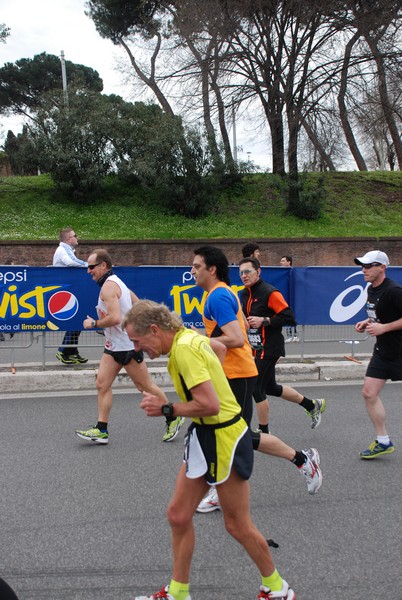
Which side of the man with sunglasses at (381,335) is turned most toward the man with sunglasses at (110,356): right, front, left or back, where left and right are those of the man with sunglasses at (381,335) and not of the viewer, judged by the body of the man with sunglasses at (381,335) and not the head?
front

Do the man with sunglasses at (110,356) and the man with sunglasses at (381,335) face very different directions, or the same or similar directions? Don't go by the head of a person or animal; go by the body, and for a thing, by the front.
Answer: same or similar directions

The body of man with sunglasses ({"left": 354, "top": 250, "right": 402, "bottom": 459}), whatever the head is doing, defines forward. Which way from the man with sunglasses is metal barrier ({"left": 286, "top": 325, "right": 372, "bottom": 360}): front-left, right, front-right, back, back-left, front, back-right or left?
right

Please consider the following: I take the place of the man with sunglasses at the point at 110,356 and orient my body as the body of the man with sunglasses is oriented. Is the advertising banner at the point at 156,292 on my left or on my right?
on my right

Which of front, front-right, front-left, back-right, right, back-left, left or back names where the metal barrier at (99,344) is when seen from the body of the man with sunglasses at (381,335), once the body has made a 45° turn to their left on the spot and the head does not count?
right

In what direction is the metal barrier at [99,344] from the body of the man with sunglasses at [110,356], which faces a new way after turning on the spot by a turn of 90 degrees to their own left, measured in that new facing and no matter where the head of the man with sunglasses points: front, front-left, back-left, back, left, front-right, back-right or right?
back

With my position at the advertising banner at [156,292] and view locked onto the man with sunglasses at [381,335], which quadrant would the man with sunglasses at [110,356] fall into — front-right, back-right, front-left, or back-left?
front-right

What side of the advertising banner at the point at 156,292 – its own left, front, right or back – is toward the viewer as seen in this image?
front

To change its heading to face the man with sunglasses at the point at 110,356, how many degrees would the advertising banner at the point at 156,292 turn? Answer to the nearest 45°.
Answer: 0° — it already faces them

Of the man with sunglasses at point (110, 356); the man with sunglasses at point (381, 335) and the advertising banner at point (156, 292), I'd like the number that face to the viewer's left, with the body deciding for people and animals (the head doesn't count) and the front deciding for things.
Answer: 2

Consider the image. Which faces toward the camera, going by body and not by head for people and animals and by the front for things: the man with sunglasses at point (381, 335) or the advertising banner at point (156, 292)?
the advertising banner

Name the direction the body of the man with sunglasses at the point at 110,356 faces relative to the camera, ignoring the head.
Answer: to the viewer's left

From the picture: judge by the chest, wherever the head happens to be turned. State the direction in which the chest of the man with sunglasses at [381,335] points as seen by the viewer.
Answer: to the viewer's left

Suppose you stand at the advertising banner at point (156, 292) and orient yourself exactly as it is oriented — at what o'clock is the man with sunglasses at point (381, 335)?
The man with sunglasses is roughly at 11 o'clock from the advertising banner.

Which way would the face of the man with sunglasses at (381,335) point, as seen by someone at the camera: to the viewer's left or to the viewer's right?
to the viewer's left

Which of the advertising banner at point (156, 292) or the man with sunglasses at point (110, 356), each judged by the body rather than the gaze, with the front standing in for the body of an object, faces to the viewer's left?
the man with sunglasses
